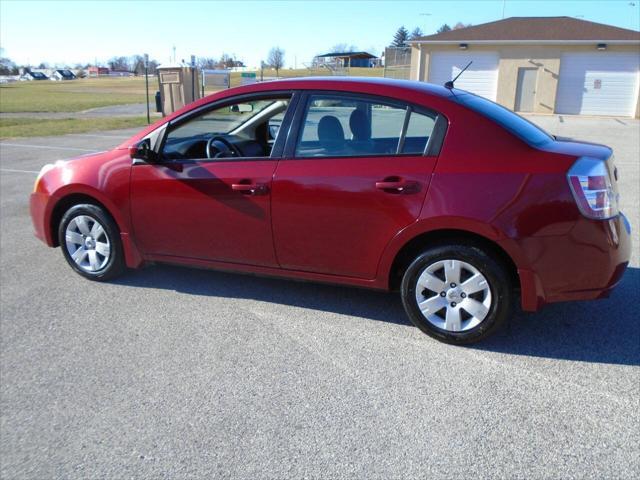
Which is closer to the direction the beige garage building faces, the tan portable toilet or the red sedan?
the red sedan

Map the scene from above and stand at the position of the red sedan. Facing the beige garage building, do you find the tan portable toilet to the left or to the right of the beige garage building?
left

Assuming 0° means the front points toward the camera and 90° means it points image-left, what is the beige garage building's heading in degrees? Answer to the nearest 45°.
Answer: approximately 0°

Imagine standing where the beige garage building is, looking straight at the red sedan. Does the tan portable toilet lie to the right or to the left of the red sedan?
right

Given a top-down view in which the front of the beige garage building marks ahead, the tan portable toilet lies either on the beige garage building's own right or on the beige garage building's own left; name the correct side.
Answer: on the beige garage building's own right

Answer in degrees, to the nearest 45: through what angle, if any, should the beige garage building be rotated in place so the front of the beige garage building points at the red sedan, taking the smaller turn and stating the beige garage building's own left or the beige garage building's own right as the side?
0° — it already faces it
